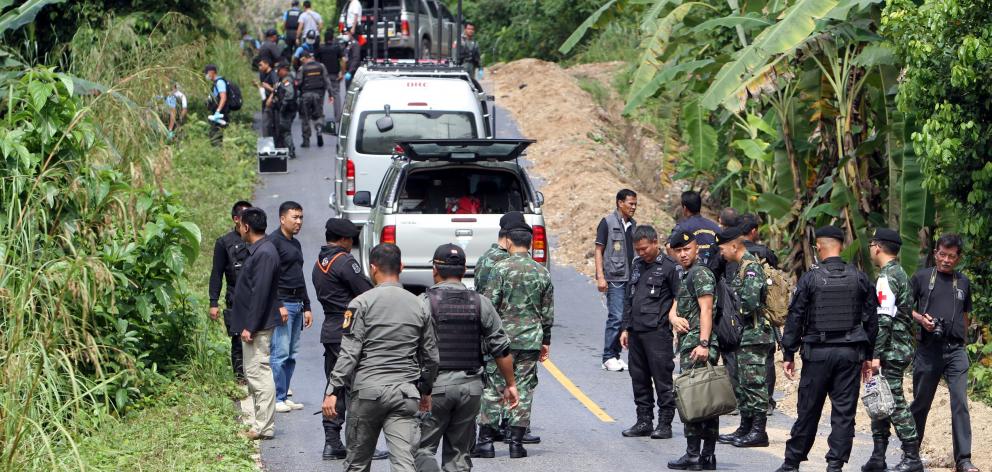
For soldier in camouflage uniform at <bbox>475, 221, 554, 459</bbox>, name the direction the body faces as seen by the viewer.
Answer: away from the camera

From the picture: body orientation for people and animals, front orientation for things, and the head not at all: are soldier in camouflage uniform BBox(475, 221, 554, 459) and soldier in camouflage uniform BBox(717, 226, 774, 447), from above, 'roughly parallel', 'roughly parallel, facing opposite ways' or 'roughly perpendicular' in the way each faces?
roughly perpendicular

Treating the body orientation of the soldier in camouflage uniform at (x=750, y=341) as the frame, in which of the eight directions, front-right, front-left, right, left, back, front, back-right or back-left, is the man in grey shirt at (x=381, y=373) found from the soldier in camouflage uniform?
front-left

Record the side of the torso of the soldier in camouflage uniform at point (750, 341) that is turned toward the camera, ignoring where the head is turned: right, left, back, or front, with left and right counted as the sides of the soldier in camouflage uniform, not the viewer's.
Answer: left

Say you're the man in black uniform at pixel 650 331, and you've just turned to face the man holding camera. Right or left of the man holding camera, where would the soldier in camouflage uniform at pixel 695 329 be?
right

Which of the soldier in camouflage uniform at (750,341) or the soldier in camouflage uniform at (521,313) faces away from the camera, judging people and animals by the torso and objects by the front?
the soldier in camouflage uniform at (521,313)

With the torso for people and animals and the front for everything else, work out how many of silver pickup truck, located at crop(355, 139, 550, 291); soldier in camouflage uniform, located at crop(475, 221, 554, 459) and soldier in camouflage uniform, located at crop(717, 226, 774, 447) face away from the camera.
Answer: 2

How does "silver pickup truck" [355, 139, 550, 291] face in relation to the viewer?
away from the camera

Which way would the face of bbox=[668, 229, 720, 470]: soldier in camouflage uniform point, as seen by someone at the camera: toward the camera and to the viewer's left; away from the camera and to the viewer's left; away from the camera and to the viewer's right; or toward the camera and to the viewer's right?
toward the camera and to the viewer's left

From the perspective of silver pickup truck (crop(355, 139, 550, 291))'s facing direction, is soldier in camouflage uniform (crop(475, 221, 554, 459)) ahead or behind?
behind

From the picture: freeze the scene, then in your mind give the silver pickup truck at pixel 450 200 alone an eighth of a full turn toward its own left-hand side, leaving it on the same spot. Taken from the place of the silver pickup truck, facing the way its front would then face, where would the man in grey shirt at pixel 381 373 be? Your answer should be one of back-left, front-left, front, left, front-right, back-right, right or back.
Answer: back-left

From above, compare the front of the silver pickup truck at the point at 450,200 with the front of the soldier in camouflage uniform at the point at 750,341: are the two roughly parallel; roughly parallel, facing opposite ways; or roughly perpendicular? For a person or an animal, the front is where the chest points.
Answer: roughly perpendicular

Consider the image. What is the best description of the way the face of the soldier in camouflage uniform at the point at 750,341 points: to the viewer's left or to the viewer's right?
to the viewer's left

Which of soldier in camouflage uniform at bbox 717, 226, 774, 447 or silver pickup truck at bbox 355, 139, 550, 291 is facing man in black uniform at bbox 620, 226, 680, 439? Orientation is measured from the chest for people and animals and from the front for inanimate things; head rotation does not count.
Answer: the soldier in camouflage uniform
